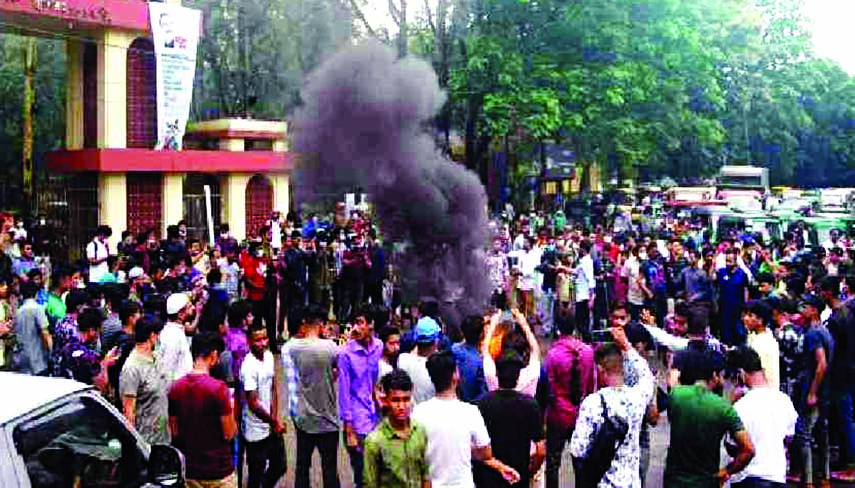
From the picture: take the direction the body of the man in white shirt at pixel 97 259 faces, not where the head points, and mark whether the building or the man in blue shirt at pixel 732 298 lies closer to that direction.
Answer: the man in blue shirt

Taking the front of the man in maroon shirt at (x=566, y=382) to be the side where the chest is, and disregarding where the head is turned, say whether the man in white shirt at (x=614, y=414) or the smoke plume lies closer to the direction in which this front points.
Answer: the smoke plume

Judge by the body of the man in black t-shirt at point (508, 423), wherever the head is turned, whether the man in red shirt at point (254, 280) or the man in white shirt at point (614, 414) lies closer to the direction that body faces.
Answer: the man in red shirt

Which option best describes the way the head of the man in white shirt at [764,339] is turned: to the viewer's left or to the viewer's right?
to the viewer's left

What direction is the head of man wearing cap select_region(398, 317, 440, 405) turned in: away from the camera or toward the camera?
away from the camera

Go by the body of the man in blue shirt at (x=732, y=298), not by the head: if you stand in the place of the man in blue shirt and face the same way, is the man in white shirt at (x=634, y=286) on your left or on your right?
on your right

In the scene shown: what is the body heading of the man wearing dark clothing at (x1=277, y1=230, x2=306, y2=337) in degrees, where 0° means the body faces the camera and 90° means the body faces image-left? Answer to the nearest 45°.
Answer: approximately 315°

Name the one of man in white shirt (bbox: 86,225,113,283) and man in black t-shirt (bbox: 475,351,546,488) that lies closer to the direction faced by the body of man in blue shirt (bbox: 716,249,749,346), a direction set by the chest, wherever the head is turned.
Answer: the man in black t-shirt

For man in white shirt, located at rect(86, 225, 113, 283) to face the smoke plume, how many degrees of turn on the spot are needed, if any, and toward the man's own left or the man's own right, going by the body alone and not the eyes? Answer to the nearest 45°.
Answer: approximately 45° to the man's own left
